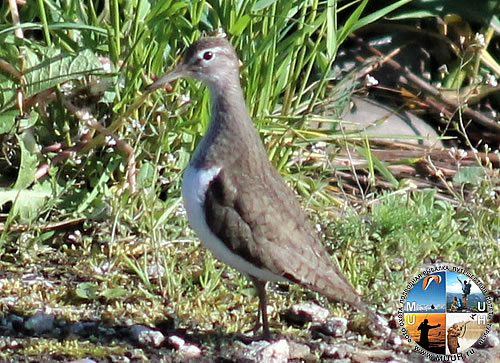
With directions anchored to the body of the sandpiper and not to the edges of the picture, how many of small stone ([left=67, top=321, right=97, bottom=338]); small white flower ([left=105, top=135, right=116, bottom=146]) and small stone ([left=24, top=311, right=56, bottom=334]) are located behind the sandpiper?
0

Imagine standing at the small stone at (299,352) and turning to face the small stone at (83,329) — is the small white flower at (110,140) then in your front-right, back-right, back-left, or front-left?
front-right

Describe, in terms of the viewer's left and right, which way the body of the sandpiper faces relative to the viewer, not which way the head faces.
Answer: facing to the left of the viewer

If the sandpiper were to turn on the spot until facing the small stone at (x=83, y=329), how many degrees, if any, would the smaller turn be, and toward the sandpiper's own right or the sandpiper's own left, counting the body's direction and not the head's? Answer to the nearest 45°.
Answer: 0° — it already faces it

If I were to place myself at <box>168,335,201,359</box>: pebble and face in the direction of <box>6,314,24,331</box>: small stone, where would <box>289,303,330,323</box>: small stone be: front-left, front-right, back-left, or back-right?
back-right

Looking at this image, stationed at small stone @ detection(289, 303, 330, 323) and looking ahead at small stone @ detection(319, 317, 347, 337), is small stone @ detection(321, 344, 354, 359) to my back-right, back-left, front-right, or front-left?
front-right
